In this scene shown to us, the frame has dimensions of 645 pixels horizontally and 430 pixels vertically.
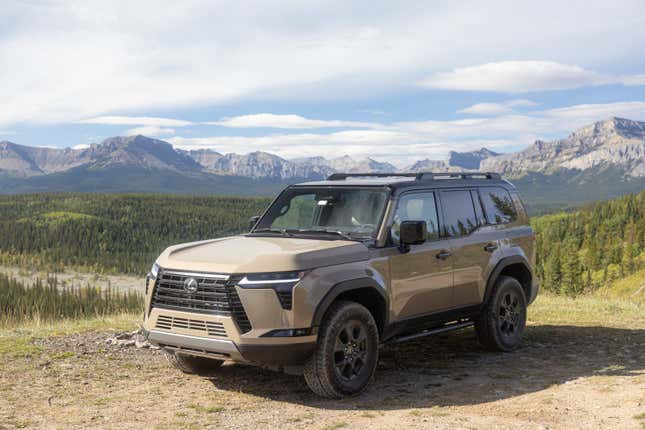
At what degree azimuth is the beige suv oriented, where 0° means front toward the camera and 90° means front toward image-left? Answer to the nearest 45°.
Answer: approximately 45°
